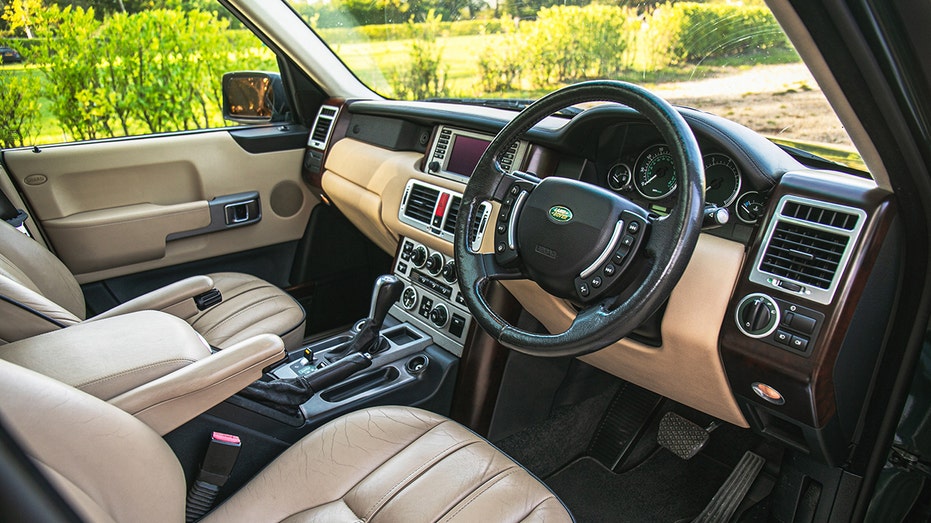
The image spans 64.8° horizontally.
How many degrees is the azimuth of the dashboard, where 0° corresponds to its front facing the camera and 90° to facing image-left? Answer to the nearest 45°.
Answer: approximately 45°

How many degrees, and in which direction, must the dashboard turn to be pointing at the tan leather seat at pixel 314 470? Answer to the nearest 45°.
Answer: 0° — it already faces it

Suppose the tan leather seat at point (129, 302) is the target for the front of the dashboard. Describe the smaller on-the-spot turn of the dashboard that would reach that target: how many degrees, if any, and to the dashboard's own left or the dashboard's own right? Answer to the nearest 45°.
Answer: approximately 45° to the dashboard's own right

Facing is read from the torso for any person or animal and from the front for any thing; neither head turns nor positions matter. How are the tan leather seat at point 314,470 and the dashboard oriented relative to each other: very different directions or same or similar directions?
very different directions

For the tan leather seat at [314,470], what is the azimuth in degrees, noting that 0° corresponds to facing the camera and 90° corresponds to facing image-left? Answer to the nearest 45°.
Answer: approximately 225°

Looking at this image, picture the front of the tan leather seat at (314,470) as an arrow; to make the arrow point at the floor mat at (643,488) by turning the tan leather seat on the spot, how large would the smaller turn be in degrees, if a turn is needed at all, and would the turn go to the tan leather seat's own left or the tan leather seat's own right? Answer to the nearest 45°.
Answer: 0° — it already faces it

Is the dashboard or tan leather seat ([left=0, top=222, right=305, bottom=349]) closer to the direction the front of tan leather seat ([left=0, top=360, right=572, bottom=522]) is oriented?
the dashboard

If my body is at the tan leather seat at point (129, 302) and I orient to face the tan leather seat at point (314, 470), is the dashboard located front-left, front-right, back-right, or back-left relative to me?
front-left

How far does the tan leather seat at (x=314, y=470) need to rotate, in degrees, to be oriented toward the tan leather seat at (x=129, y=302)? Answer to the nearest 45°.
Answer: approximately 90° to its left

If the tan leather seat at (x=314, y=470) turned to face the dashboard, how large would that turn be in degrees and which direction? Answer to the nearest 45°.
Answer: approximately 45° to its right
